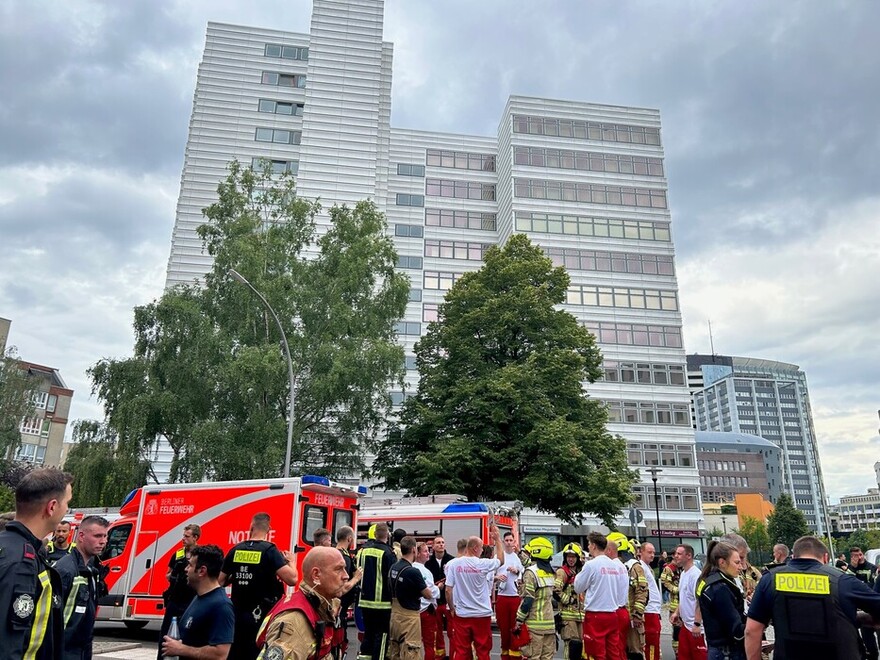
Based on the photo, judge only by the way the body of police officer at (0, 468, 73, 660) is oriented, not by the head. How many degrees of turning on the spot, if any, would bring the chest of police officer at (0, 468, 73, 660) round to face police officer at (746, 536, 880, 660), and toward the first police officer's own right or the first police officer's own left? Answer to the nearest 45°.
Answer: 0° — they already face them

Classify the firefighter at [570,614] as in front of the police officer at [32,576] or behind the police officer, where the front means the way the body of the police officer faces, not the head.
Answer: in front

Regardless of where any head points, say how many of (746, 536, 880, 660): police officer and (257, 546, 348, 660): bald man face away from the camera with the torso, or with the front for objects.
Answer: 1

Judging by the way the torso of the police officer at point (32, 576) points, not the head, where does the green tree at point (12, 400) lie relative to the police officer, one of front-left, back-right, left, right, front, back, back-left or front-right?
left

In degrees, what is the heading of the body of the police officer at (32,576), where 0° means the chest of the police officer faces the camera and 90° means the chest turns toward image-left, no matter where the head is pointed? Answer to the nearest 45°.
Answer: approximately 270°

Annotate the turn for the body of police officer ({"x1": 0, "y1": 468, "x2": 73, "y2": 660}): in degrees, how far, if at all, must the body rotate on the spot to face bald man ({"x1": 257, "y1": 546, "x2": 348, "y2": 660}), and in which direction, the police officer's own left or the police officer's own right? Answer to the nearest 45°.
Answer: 0° — they already face them

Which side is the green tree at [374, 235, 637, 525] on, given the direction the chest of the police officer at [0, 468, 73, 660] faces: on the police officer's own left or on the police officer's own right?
on the police officer's own left

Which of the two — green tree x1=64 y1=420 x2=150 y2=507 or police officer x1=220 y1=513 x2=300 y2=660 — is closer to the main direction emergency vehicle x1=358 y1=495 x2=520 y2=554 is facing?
the green tree

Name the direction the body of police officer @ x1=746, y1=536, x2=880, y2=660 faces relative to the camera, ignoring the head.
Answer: away from the camera

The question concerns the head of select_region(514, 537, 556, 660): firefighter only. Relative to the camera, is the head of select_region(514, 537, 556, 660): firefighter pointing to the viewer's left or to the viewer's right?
to the viewer's left
